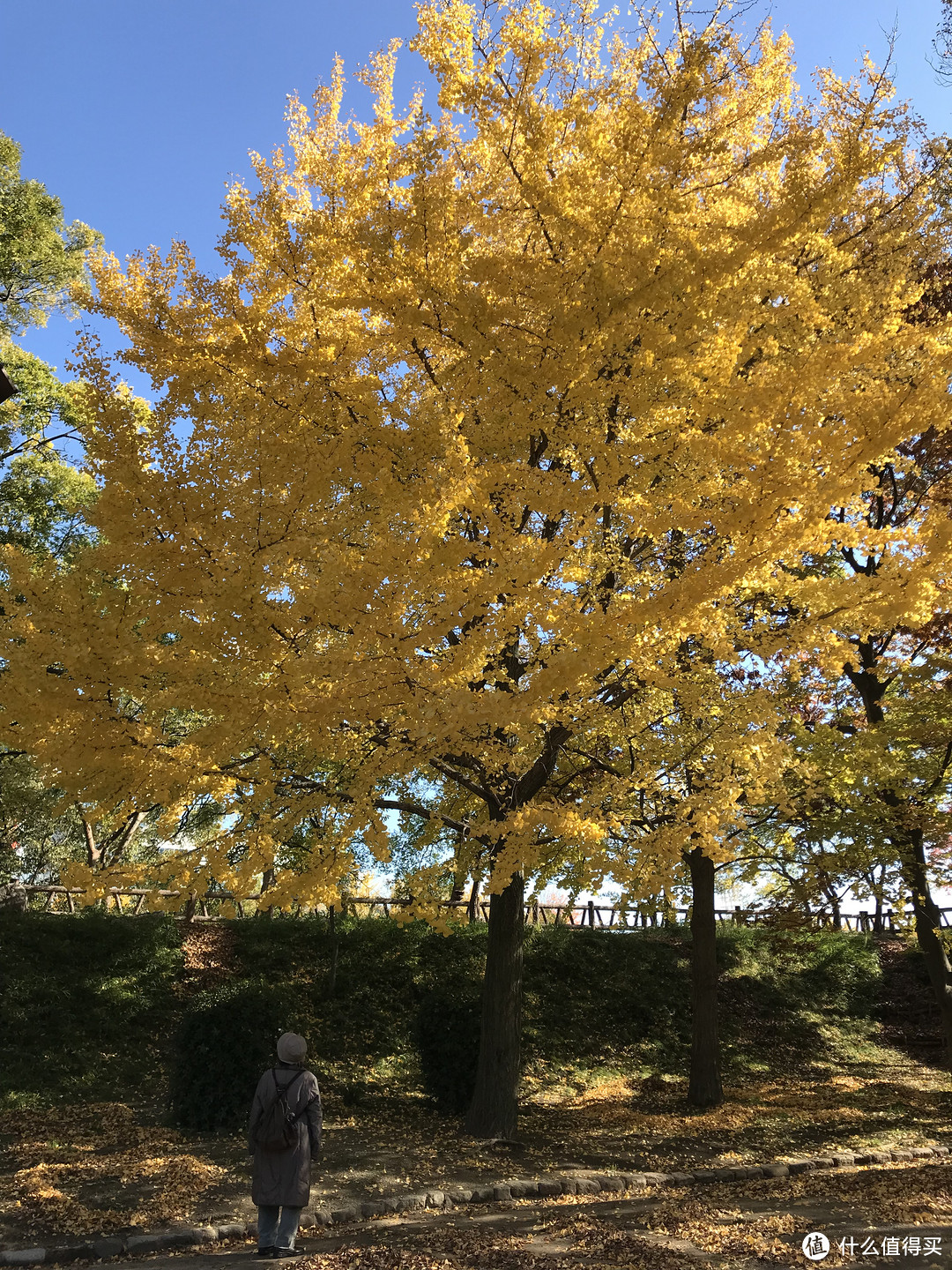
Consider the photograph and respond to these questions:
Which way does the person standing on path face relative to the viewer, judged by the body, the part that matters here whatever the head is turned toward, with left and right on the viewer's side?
facing away from the viewer

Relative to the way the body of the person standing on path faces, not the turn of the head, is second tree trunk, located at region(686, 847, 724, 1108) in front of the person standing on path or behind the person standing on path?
in front

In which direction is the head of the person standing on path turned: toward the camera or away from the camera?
away from the camera

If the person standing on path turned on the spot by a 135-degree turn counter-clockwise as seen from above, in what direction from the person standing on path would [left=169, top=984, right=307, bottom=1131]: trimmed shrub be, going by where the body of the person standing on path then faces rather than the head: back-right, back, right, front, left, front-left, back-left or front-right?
back-right

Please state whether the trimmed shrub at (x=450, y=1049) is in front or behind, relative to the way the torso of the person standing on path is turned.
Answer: in front

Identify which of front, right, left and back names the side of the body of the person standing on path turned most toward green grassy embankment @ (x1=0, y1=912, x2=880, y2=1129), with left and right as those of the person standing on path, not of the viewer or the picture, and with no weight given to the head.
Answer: front
